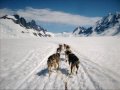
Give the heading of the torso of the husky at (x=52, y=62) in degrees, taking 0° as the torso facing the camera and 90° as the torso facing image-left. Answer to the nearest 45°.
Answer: approximately 225°
